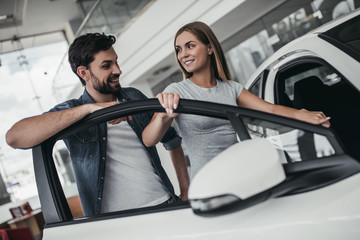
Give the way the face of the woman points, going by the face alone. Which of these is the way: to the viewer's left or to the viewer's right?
to the viewer's left

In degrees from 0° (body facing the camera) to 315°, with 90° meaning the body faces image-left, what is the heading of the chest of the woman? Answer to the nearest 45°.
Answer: approximately 0°
